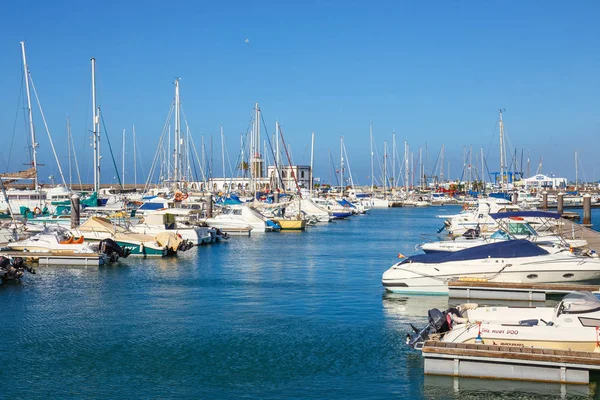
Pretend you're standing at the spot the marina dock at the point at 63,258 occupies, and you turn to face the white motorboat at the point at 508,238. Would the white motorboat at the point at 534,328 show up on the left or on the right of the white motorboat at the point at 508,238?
right

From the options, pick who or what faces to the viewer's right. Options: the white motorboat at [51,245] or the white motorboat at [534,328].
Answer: the white motorboat at [534,328]

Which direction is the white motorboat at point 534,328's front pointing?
to the viewer's right

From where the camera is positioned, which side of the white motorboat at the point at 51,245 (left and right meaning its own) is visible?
left

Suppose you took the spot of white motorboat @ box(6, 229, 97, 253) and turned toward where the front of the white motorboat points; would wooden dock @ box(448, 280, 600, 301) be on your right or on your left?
on your left

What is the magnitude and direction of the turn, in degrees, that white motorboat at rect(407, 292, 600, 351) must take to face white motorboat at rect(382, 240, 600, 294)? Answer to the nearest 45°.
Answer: approximately 90° to its left

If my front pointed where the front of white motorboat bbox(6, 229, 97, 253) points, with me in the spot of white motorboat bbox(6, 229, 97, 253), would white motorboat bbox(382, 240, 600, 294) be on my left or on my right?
on my left

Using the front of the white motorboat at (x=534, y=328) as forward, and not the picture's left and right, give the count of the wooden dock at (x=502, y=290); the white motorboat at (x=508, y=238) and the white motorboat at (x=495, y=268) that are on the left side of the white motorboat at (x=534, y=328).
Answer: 3
